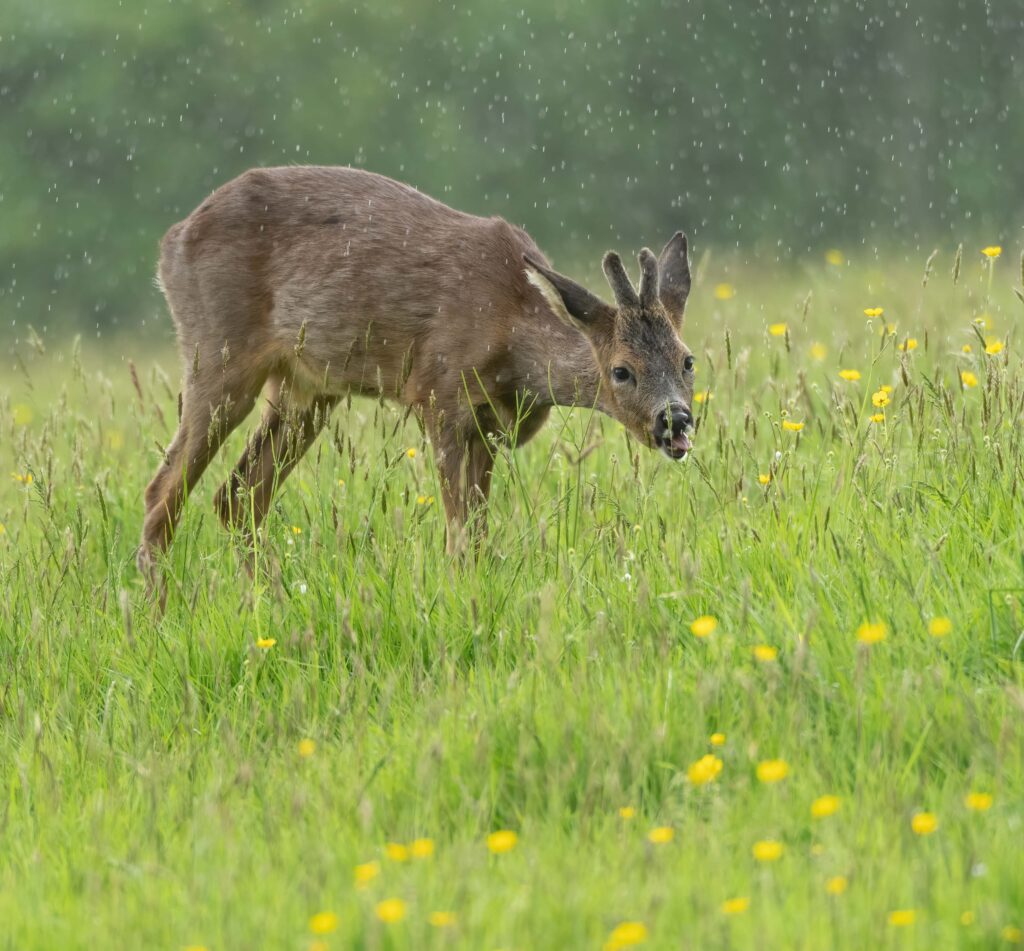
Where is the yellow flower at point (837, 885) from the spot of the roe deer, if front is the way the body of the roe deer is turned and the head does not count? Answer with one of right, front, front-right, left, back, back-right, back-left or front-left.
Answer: right

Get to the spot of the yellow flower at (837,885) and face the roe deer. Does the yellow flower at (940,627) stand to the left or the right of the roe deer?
right

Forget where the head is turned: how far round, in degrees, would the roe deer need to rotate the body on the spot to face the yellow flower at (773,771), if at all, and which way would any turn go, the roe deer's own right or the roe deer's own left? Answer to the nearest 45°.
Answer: approximately 90° to the roe deer's own right

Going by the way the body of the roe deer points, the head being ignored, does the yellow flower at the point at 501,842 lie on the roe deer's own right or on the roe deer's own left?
on the roe deer's own right

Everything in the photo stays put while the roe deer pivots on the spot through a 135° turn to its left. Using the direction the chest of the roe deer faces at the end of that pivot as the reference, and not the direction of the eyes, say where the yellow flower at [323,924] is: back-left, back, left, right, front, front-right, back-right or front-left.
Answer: back-left

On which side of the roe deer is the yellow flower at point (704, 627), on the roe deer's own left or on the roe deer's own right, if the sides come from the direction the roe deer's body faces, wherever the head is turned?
on the roe deer's own right

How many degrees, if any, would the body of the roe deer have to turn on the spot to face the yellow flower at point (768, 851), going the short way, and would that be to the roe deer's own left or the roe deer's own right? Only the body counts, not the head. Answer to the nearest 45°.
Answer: approximately 90° to the roe deer's own right

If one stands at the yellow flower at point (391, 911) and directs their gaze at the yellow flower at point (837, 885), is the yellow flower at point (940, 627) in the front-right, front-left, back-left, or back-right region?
front-left

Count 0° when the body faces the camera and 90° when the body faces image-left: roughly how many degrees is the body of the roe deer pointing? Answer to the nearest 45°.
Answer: approximately 270°

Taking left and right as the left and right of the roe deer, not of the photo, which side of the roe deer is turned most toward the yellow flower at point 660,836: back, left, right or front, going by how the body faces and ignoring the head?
right
